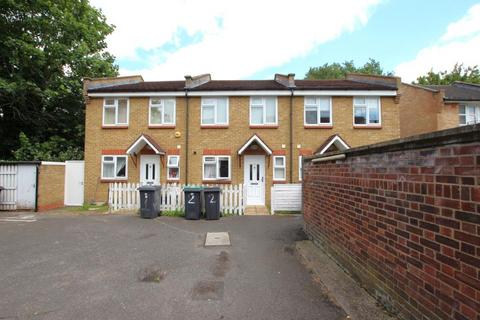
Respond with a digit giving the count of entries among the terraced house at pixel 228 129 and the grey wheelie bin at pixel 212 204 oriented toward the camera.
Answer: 2

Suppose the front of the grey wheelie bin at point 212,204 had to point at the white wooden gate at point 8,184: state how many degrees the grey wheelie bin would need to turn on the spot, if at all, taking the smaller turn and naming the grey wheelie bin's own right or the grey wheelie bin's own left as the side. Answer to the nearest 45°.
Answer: approximately 90° to the grey wheelie bin's own right

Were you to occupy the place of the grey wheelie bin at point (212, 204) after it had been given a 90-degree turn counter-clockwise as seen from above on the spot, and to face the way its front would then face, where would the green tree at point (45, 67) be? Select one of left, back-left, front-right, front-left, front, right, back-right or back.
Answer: back-left

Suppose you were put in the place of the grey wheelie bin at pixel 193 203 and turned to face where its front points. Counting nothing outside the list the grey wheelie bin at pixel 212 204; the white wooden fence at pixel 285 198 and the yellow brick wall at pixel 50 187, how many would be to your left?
2

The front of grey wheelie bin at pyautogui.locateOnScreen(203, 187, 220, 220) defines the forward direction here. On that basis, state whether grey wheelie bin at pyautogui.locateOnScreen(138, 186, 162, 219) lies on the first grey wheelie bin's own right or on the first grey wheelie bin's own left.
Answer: on the first grey wheelie bin's own right

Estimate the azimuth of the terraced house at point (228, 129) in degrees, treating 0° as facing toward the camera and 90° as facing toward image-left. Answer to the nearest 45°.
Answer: approximately 0°

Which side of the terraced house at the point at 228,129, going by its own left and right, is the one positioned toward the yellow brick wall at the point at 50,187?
right

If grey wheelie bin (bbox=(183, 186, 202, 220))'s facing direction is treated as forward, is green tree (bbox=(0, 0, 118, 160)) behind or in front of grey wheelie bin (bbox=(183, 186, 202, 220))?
behind

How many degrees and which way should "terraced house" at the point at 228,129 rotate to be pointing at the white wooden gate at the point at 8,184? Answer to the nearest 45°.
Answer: approximately 90° to its right

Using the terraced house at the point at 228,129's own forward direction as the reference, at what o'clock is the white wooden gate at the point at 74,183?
The white wooden gate is roughly at 3 o'clock from the terraced house.
